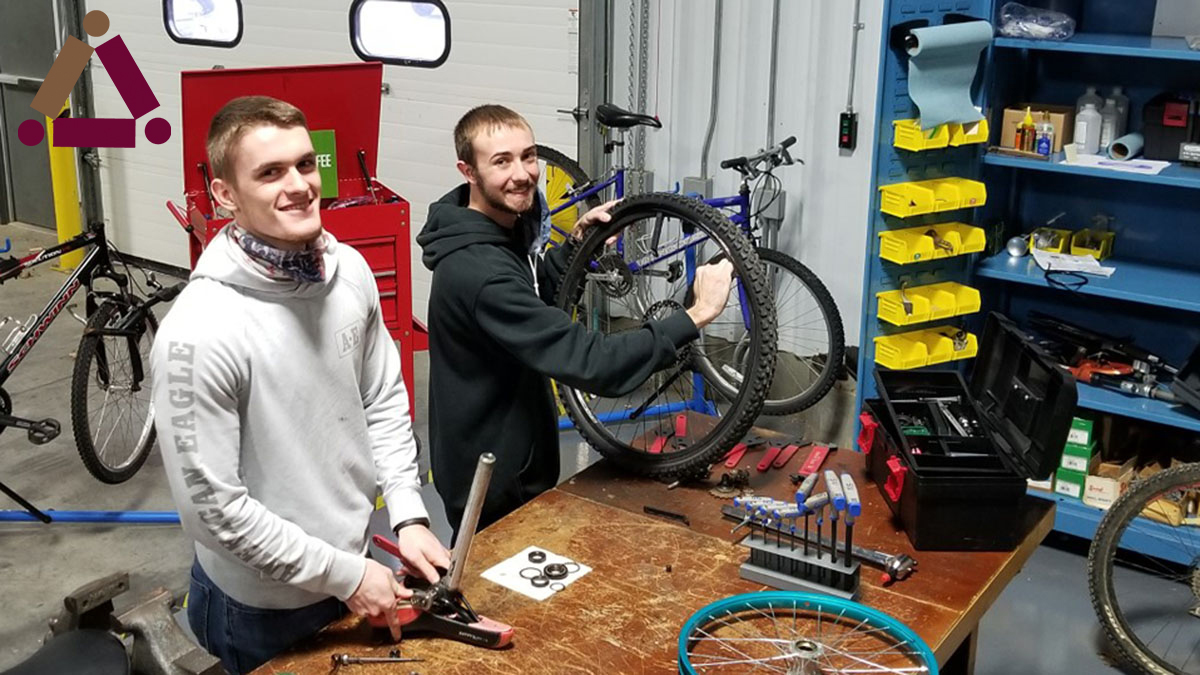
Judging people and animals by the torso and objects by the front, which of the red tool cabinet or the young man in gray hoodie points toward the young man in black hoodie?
the red tool cabinet

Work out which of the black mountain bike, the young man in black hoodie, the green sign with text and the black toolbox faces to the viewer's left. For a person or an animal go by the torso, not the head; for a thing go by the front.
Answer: the black toolbox

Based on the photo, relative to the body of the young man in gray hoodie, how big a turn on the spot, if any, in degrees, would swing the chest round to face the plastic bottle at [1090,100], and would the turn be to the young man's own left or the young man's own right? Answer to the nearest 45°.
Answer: approximately 90° to the young man's own left

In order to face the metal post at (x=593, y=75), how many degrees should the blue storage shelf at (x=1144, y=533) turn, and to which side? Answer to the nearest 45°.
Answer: approximately 45° to its right

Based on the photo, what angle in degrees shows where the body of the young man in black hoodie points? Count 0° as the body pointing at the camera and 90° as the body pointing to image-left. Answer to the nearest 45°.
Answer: approximately 270°

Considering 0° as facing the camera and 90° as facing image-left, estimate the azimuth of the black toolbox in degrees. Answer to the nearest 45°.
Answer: approximately 90°

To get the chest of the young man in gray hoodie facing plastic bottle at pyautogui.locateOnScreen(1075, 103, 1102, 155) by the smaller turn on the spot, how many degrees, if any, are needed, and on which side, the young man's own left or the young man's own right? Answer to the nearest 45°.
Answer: approximately 90° to the young man's own left

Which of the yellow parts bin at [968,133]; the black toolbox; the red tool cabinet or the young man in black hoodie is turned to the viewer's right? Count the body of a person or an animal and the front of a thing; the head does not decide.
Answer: the young man in black hoodie

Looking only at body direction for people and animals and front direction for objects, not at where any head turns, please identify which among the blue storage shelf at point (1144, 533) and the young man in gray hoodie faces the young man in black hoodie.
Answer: the blue storage shelf

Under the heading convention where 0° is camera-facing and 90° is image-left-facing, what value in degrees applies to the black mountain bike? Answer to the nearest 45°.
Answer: approximately 315°
